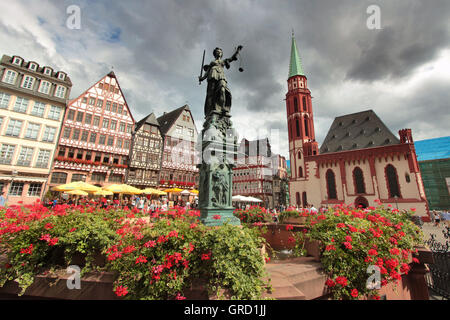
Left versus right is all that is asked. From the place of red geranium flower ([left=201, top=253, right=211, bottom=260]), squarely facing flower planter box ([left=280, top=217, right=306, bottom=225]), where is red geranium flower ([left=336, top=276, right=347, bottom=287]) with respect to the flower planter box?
right

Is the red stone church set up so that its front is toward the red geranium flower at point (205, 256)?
yes

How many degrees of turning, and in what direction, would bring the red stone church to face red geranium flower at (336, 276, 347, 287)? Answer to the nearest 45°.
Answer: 0° — it already faces it

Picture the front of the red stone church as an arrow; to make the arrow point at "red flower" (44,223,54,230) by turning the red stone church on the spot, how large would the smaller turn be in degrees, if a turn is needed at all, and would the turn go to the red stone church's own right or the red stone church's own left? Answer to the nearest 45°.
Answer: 0° — it already faces it

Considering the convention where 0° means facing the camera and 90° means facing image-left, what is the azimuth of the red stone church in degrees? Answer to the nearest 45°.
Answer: approximately 0°

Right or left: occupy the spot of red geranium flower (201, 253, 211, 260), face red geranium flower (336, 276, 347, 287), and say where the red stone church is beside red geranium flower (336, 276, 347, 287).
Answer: left

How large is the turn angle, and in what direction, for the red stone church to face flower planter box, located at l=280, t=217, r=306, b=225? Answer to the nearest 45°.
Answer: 0° — it already faces it

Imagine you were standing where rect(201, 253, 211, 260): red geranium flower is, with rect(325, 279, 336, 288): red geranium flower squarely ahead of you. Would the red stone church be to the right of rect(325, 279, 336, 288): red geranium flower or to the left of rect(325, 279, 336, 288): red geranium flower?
left
